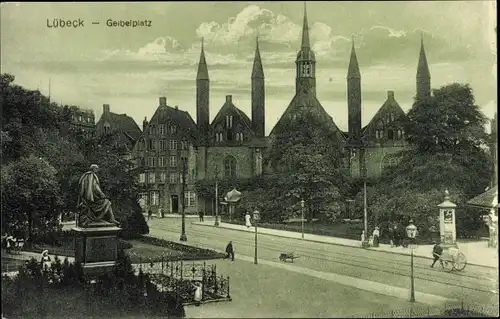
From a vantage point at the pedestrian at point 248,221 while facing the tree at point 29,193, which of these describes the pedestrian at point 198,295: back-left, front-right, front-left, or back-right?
front-left

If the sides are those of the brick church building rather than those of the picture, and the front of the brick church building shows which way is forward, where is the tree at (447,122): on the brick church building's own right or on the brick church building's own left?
on the brick church building's own left

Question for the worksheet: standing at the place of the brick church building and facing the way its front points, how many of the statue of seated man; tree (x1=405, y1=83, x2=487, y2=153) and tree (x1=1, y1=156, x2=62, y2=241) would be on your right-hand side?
2

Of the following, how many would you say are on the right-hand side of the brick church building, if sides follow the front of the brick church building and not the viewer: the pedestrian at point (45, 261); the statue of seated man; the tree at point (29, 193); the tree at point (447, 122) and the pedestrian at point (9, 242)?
4

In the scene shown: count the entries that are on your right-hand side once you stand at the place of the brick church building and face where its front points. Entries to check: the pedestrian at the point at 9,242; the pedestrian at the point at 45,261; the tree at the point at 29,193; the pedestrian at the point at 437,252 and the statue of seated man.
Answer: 4

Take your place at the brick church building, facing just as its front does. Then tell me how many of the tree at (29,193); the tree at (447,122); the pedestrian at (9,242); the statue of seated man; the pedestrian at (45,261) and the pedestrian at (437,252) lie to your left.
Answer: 2

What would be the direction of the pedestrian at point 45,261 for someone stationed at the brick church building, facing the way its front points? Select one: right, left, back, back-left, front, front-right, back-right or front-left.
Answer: front

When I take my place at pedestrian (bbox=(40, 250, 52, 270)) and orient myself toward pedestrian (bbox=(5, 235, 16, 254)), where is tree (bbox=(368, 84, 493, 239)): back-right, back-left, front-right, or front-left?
back-right

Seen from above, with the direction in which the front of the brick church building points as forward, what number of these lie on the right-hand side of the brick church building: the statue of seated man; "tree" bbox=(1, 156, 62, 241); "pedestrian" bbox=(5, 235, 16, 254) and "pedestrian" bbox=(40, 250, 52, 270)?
4

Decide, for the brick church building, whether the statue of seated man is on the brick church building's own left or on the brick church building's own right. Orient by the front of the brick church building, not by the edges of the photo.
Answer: on the brick church building's own right

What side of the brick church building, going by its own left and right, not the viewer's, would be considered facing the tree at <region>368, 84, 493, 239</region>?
left

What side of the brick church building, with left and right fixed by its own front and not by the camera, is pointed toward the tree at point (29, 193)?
front

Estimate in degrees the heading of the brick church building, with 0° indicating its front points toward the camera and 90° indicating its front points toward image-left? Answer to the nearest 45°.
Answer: approximately 0°
